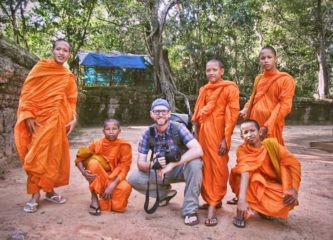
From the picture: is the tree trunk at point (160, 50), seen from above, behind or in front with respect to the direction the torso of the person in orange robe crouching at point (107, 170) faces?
behind

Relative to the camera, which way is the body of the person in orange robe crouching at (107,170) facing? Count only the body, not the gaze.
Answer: toward the camera

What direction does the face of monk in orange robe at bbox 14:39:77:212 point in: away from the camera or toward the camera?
toward the camera

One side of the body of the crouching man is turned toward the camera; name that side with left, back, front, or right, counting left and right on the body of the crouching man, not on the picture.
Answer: front

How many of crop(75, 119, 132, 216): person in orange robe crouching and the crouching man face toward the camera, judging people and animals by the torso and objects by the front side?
2

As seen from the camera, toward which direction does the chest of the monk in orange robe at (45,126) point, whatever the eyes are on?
toward the camera

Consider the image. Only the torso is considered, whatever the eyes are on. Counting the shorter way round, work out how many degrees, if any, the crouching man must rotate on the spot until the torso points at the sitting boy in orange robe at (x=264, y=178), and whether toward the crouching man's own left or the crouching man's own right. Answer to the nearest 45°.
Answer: approximately 90° to the crouching man's own left

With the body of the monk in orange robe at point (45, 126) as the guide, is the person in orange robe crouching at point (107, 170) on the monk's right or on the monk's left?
on the monk's left

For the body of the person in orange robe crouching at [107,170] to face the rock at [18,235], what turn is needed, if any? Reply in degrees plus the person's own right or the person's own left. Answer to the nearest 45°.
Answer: approximately 45° to the person's own right

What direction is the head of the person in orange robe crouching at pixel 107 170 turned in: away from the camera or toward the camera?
toward the camera
